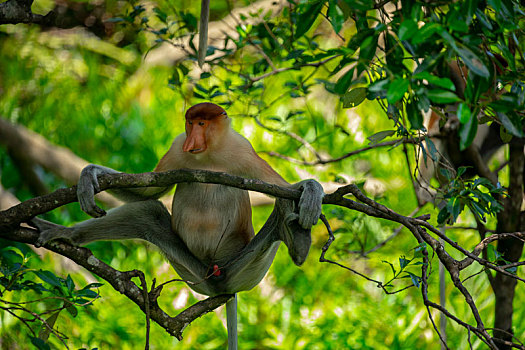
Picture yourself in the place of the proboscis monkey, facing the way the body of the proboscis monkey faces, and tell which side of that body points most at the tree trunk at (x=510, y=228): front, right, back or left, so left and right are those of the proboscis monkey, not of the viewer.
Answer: left

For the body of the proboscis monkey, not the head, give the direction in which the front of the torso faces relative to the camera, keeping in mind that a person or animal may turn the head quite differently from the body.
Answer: toward the camera
